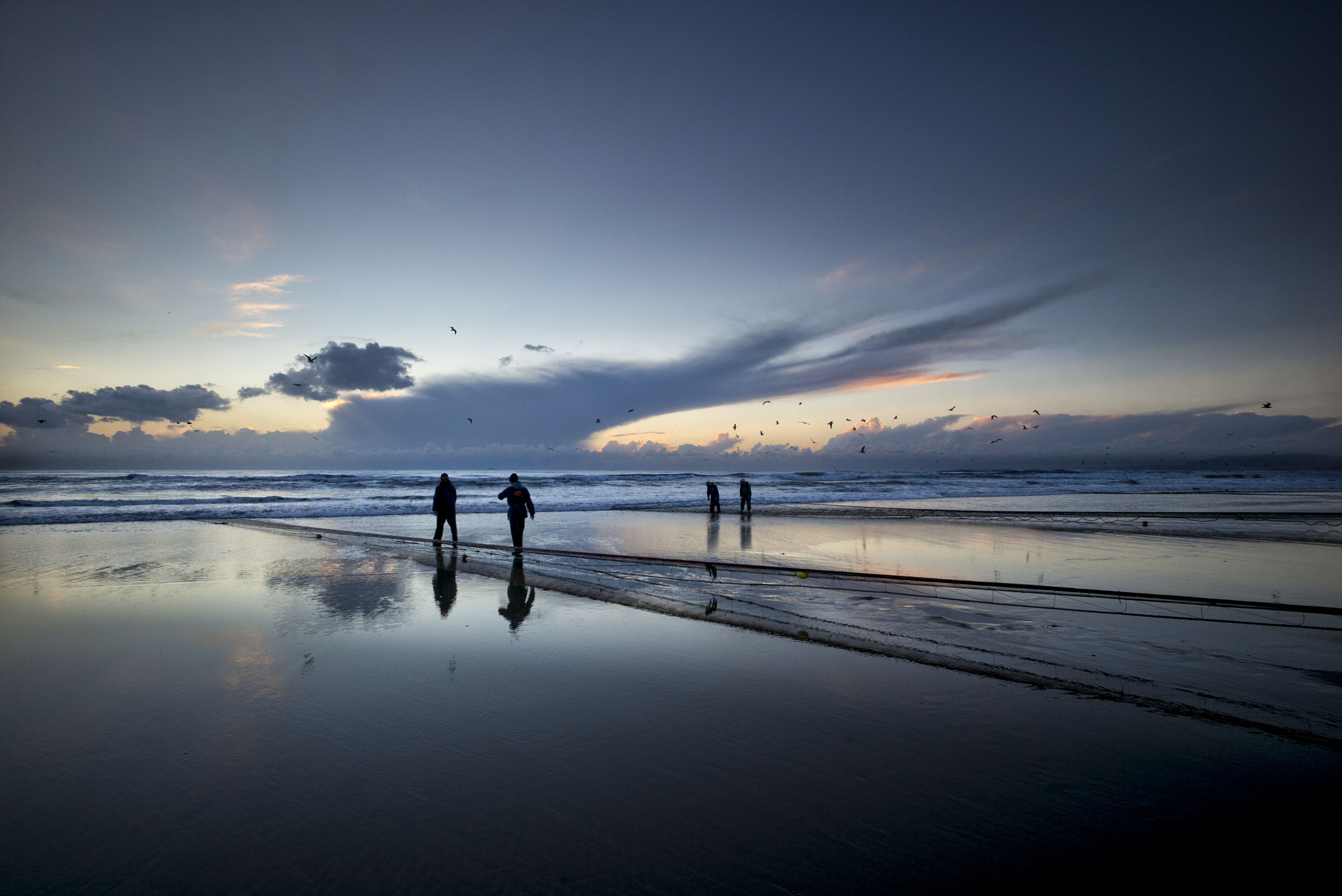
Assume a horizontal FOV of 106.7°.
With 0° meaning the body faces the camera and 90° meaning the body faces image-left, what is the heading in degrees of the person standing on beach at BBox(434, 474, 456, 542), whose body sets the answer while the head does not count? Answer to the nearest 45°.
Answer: approximately 180°
